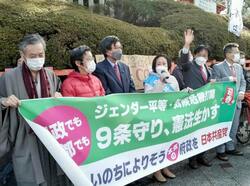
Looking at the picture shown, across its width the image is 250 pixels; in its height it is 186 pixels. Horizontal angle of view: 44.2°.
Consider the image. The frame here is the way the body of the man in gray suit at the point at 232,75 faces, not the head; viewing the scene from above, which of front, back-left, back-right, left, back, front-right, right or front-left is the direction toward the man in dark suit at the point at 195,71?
right

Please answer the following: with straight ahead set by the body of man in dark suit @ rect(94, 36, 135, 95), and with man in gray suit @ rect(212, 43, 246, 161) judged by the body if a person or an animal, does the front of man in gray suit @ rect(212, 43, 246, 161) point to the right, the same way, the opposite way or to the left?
the same way

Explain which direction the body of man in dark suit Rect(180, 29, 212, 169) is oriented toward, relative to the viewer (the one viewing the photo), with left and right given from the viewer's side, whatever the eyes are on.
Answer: facing the viewer and to the right of the viewer

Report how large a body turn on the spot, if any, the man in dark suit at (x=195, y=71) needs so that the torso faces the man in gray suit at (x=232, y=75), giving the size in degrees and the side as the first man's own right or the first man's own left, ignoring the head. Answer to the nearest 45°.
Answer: approximately 90° to the first man's own left

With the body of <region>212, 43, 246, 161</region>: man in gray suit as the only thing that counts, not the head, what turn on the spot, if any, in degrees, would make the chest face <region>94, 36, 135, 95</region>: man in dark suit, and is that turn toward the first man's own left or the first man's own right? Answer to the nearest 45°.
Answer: approximately 90° to the first man's own right

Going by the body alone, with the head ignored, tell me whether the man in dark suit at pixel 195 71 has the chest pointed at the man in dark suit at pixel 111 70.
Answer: no

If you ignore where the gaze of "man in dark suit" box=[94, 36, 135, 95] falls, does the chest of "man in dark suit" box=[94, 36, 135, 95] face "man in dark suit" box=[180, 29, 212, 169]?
no

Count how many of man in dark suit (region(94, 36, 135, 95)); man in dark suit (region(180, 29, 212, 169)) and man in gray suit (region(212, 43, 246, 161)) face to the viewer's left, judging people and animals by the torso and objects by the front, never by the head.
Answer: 0

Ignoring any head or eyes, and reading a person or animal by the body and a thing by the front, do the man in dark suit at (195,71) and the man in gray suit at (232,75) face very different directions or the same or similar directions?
same or similar directions

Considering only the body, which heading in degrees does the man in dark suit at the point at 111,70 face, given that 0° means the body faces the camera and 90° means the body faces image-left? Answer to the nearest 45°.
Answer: approximately 315°
